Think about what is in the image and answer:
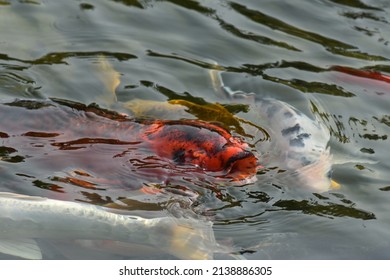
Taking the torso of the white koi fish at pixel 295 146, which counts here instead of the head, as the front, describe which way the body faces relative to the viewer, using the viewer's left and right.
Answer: facing the viewer and to the right of the viewer

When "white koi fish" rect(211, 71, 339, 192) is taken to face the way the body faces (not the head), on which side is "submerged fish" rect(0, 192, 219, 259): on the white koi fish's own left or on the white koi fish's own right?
on the white koi fish's own right
